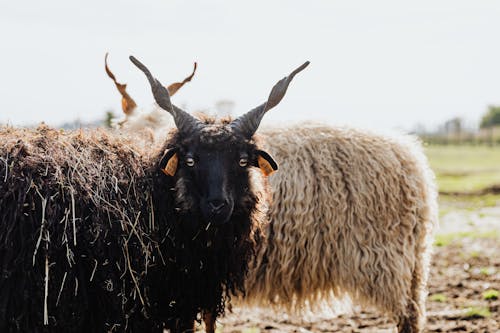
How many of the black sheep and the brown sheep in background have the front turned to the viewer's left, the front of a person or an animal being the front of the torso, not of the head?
1

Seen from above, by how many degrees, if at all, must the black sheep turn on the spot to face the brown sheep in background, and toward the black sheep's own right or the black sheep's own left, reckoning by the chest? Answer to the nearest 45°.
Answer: approximately 45° to the black sheep's own left

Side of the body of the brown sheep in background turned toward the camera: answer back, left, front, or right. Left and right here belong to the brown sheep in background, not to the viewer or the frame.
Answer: left

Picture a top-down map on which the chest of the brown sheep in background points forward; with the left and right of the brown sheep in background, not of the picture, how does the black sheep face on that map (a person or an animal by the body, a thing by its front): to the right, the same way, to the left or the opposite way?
the opposite way

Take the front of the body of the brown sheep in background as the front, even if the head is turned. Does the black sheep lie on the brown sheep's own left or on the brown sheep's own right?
on the brown sheep's own left

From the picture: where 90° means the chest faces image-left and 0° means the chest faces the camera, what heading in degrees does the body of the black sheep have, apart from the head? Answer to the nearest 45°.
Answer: approximately 270°
